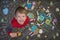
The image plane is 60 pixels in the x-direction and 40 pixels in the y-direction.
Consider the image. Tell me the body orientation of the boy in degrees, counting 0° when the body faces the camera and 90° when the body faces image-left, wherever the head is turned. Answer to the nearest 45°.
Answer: approximately 0°
